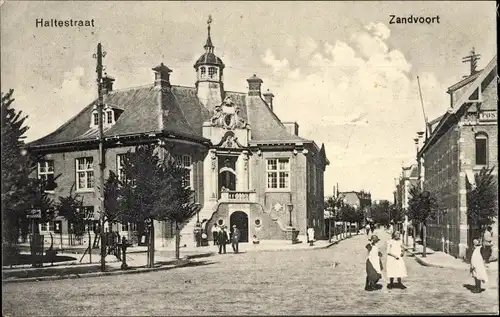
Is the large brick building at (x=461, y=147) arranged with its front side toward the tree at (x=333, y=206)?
no

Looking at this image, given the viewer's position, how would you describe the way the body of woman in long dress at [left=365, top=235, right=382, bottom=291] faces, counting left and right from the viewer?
facing the viewer and to the right of the viewer

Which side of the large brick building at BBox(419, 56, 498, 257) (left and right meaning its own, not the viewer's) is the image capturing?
front
